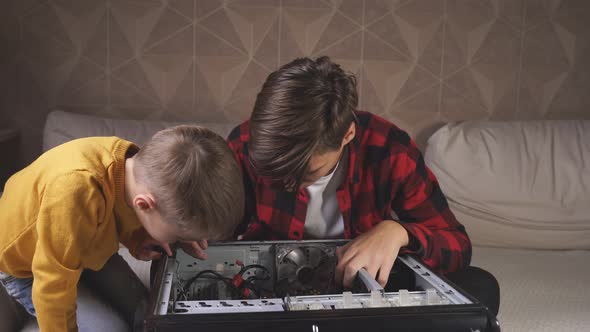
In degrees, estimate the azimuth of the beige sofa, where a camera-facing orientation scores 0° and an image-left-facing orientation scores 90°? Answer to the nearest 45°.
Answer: approximately 0°
